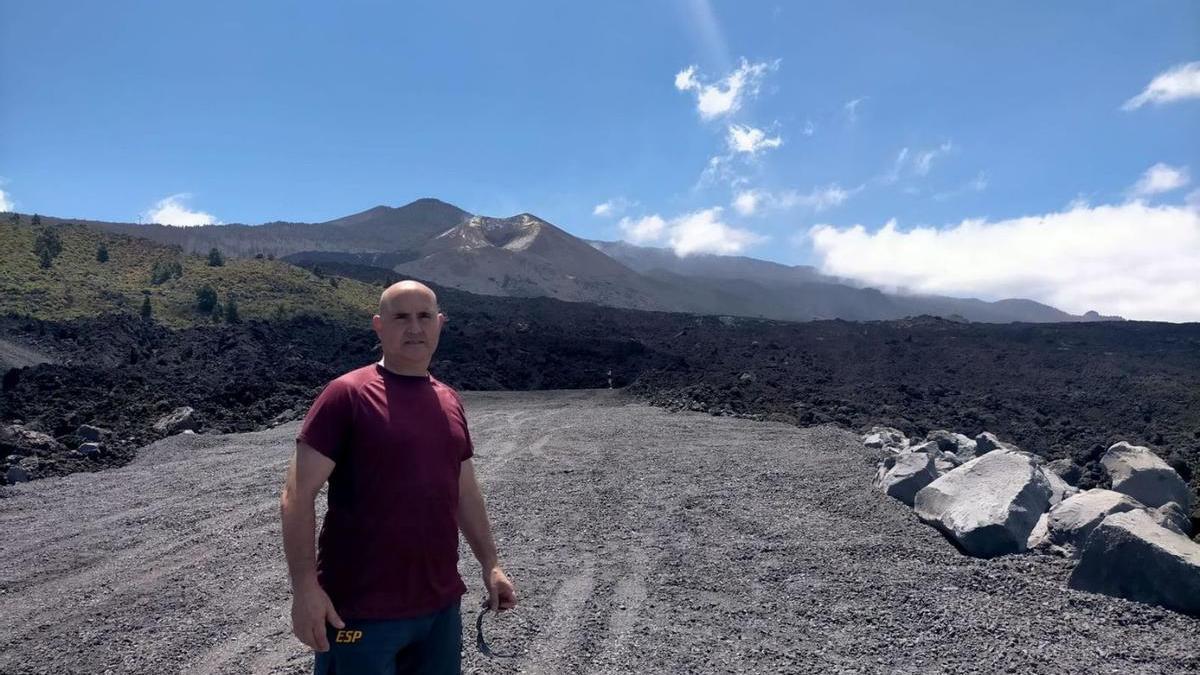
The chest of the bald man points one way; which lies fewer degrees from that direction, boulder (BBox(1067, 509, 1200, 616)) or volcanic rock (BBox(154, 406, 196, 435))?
the boulder

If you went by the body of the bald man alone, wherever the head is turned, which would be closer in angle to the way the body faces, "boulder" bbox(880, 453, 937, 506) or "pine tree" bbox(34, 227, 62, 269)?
the boulder

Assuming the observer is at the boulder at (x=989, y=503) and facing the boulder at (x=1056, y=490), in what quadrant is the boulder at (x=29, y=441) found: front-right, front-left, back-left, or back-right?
back-left

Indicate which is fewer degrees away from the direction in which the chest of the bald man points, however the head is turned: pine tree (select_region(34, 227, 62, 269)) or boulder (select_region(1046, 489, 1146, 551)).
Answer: the boulder

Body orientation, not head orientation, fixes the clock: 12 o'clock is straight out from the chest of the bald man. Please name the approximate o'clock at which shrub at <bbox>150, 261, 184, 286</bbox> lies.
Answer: The shrub is roughly at 7 o'clock from the bald man.

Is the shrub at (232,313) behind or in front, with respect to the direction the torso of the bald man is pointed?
behind

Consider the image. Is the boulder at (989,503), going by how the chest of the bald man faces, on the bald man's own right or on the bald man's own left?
on the bald man's own left

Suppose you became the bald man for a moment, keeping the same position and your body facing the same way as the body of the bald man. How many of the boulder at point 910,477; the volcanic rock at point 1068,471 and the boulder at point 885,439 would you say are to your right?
0

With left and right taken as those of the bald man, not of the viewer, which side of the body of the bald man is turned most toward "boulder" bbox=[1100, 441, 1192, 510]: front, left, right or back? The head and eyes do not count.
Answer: left

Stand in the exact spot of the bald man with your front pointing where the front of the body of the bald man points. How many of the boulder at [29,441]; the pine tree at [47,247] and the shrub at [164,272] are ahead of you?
0

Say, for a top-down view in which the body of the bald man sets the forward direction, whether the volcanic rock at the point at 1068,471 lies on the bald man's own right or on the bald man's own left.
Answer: on the bald man's own left

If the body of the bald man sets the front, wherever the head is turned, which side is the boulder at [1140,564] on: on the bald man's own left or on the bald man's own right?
on the bald man's own left

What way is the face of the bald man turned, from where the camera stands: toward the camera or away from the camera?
toward the camera

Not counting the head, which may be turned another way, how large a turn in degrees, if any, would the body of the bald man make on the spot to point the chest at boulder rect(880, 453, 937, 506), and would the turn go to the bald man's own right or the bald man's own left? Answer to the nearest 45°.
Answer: approximately 90° to the bald man's own left

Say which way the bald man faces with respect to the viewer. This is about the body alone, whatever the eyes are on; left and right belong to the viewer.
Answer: facing the viewer and to the right of the viewer

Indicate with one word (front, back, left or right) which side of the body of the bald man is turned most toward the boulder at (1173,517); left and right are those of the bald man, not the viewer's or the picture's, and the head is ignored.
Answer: left

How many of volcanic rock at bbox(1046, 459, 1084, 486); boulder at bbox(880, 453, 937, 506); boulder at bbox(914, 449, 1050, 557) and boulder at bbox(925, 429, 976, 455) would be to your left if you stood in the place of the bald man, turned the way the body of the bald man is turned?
4
